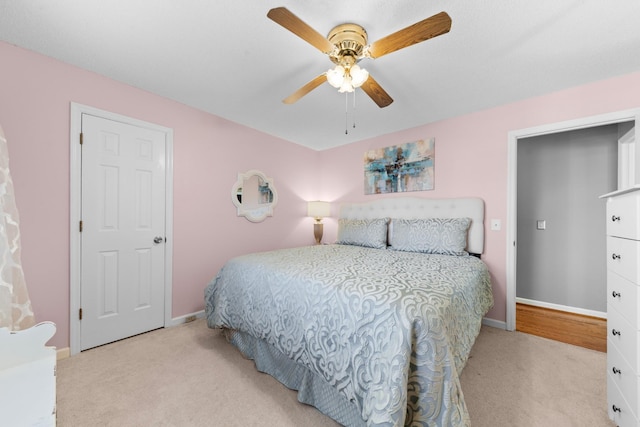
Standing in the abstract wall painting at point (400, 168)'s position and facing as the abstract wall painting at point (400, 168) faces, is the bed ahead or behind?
ahead

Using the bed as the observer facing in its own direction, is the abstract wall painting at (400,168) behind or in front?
behind

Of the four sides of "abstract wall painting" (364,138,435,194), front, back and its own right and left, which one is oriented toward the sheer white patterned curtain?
front

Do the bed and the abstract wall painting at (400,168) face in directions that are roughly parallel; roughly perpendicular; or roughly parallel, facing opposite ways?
roughly parallel

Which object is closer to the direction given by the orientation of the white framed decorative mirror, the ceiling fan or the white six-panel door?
the ceiling fan

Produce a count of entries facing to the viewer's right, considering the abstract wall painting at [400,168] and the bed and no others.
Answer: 0

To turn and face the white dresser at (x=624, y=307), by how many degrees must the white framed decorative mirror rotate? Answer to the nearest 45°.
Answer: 0° — it already faces it

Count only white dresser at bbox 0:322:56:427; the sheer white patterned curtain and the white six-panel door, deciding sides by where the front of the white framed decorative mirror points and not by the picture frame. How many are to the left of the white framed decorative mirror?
0

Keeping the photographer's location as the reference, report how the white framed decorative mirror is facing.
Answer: facing the viewer and to the right of the viewer

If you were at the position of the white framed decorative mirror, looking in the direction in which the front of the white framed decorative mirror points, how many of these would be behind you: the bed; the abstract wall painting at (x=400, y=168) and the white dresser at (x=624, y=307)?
0

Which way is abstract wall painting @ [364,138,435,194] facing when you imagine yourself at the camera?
facing the viewer and to the left of the viewer

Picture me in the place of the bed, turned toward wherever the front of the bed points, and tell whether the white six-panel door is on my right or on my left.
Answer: on my right

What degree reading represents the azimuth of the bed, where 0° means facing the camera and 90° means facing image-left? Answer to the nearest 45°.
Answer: approximately 45°

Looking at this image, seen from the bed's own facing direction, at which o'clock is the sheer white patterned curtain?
The sheer white patterned curtain is roughly at 1 o'clock from the bed.

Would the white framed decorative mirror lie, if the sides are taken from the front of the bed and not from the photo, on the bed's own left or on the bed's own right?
on the bed's own right

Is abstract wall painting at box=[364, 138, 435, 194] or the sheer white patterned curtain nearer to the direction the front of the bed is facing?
the sheer white patterned curtain

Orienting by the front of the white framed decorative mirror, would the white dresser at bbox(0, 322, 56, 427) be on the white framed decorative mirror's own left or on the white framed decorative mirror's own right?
on the white framed decorative mirror's own right
